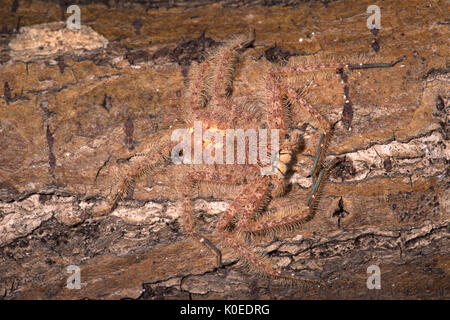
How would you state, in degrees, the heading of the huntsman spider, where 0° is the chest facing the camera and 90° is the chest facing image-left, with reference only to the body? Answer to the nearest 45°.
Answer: approximately 270°
